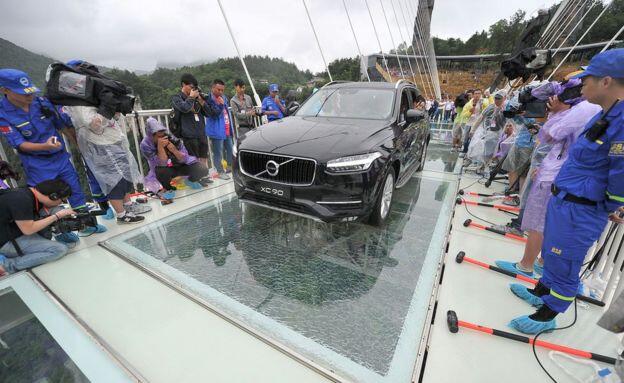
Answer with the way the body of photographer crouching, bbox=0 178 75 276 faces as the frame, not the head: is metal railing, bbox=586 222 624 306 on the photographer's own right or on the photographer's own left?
on the photographer's own right

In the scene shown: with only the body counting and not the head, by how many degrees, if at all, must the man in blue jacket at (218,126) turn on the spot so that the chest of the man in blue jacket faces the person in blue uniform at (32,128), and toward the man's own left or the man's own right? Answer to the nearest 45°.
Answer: approximately 90° to the man's own right

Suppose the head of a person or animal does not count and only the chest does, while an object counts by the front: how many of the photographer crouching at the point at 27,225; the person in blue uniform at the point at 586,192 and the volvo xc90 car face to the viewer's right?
1

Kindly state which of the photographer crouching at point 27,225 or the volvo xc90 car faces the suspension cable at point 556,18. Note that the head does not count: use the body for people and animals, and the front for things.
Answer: the photographer crouching

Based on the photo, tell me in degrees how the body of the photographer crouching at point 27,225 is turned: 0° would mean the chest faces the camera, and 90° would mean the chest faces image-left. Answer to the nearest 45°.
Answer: approximately 270°

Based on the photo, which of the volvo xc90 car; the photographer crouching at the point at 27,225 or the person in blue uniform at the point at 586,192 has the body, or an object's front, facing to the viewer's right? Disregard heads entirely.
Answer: the photographer crouching

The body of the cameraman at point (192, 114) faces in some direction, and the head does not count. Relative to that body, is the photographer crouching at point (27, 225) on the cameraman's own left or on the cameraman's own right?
on the cameraman's own right

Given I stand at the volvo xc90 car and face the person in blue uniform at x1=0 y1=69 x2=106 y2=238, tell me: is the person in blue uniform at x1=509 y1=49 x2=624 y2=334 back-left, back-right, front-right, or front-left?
front-left

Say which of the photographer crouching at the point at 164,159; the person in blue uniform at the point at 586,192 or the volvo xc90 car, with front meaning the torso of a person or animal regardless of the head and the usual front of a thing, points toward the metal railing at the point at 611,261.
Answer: the photographer crouching

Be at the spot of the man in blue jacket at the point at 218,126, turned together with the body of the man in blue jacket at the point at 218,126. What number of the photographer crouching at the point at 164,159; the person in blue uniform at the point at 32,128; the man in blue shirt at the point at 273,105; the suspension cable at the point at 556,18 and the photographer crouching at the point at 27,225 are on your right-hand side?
3

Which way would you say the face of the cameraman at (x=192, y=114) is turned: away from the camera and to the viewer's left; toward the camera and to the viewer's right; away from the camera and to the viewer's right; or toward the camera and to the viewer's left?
toward the camera and to the viewer's right

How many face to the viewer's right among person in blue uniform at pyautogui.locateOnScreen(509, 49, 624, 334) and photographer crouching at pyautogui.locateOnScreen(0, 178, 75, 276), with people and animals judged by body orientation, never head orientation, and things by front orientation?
1

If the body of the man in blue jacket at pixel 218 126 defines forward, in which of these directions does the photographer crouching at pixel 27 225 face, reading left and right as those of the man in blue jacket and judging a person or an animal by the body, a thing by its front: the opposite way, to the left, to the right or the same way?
to the left

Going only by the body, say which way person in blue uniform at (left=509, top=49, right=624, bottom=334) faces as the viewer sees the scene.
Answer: to the viewer's left

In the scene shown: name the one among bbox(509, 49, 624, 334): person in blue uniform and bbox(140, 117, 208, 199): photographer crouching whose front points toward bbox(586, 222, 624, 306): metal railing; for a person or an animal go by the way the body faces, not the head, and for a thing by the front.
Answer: the photographer crouching

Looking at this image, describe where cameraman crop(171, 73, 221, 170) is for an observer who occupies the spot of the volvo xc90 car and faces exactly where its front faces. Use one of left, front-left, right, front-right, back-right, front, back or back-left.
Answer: right

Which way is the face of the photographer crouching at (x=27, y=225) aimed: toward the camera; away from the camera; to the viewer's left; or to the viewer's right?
to the viewer's right

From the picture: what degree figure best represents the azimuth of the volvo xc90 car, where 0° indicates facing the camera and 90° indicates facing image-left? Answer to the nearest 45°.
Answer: approximately 45°

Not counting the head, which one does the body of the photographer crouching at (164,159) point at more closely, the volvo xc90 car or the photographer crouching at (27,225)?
the volvo xc90 car

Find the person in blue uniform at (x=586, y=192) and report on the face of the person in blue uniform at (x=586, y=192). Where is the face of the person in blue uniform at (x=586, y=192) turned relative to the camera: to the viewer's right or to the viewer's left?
to the viewer's left
